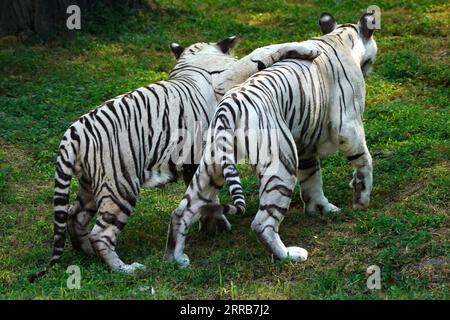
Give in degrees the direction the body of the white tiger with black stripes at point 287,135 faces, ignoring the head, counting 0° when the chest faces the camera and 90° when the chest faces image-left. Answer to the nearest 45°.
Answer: approximately 225°

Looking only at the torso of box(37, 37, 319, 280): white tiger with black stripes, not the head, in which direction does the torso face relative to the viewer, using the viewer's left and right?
facing away from the viewer and to the right of the viewer
